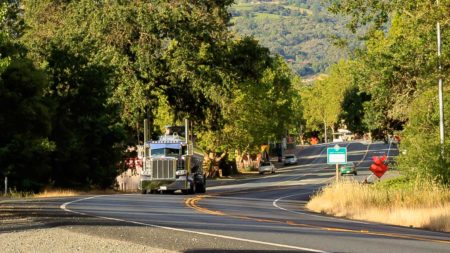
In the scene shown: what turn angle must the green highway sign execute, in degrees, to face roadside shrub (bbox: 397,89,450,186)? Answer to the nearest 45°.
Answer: approximately 90° to its left

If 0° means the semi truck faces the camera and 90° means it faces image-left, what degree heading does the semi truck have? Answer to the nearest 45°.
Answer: approximately 0°

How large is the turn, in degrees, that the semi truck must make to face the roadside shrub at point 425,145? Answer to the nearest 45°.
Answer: approximately 45° to its left

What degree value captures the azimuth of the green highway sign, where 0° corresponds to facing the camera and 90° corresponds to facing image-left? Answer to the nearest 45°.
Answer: approximately 0°

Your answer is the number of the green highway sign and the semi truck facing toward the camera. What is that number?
2

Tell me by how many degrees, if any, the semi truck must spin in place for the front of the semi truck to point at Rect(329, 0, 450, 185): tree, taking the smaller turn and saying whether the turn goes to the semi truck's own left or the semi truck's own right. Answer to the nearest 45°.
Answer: approximately 45° to the semi truck's own left

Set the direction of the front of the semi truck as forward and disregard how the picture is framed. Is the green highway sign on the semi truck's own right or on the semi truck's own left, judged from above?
on the semi truck's own left
